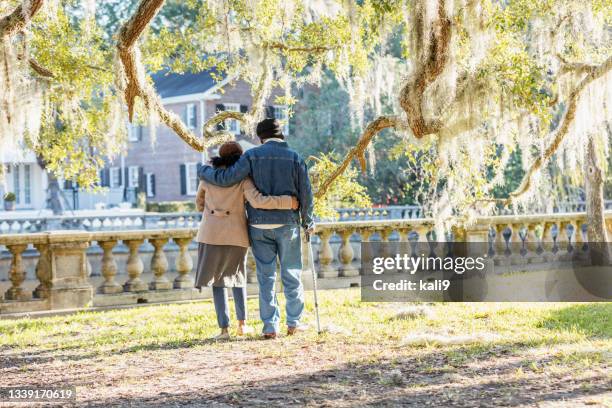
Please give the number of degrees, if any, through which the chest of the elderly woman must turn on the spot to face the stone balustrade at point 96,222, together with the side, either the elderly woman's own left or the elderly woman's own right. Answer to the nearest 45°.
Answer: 0° — they already face it

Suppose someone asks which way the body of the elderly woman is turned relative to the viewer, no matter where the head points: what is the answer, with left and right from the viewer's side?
facing away from the viewer

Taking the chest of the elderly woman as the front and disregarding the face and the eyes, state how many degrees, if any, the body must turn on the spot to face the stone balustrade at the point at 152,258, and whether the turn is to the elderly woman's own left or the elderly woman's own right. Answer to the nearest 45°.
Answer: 0° — they already face it
